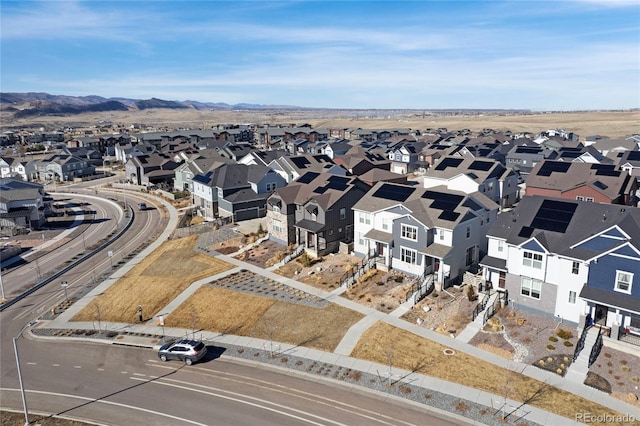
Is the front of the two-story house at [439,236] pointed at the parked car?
yes

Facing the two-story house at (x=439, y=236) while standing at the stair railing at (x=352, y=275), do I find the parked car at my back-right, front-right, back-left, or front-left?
back-right

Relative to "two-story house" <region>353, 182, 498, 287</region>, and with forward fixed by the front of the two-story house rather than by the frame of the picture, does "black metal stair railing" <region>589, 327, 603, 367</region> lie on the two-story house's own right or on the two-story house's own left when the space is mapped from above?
on the two-story house's own left

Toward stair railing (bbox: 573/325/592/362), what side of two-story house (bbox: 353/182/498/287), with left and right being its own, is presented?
left

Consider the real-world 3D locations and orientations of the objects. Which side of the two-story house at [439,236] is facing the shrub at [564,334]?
left

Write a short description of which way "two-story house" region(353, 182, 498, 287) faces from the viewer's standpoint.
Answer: facing the viewer and to the left of the viewer

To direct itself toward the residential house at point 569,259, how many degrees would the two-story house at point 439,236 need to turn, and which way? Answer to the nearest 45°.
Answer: approximately 90° to its left
